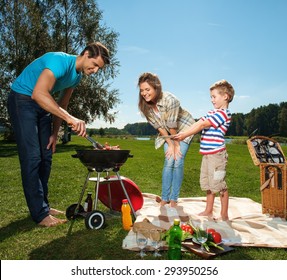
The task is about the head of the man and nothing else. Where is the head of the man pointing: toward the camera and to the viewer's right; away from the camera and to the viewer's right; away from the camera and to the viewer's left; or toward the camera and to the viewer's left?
toward the camera and to the viewer's right

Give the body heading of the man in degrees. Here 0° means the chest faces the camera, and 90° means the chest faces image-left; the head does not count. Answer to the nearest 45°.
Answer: approximately 270°

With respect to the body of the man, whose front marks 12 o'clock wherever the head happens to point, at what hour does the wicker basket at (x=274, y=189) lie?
The wicker basket is roughly at 12 o'clock from the man.

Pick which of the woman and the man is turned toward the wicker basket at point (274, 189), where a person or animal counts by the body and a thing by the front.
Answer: the man

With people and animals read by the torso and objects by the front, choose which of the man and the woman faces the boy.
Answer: the man

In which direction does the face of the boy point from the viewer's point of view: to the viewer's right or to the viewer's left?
to the viewer's left

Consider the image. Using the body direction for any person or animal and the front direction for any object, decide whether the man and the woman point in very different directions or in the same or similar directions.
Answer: very different directions

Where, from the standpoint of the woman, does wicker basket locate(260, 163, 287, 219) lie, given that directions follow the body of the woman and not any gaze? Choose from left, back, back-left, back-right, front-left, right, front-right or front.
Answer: back-left

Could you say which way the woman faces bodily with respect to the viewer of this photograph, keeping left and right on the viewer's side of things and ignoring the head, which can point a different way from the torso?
facing the viewer and to the left of the viewer

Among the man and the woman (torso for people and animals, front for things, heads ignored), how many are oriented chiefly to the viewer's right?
1

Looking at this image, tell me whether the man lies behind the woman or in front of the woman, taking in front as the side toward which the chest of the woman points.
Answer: in front
